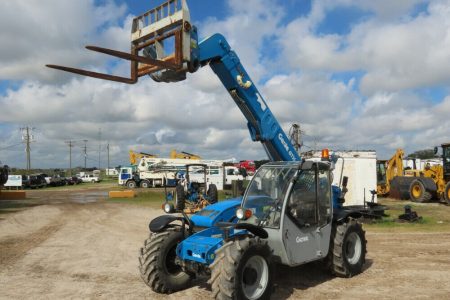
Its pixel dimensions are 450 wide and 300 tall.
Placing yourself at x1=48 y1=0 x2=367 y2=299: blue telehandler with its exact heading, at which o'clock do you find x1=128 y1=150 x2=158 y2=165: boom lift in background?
The boom lift in background is roughly at 4 o'clock from the blue telehandler.

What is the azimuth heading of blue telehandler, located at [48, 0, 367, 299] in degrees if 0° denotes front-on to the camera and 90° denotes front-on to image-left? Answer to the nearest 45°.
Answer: approximately 45°
